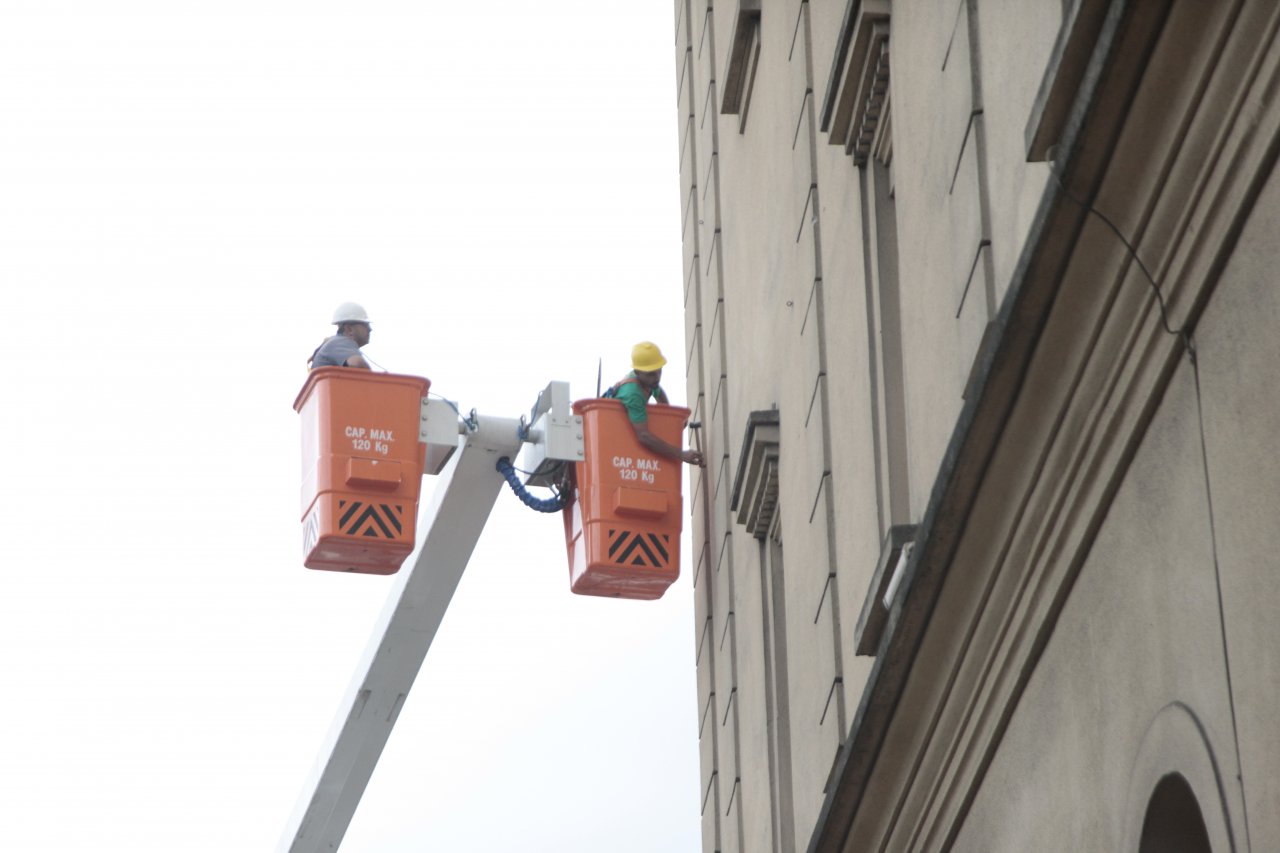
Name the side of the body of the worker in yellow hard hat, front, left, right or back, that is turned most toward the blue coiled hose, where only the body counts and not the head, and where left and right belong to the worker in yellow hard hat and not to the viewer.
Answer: back

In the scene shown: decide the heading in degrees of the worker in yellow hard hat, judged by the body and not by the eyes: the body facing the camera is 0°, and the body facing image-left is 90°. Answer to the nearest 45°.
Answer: approximately 315°

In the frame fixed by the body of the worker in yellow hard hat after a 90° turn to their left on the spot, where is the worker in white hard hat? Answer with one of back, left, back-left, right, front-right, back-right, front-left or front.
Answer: back-left

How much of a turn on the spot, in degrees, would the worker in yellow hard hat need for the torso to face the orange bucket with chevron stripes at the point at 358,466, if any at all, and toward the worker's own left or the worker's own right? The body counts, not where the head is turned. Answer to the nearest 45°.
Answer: approximately 135° to the worker's own right
